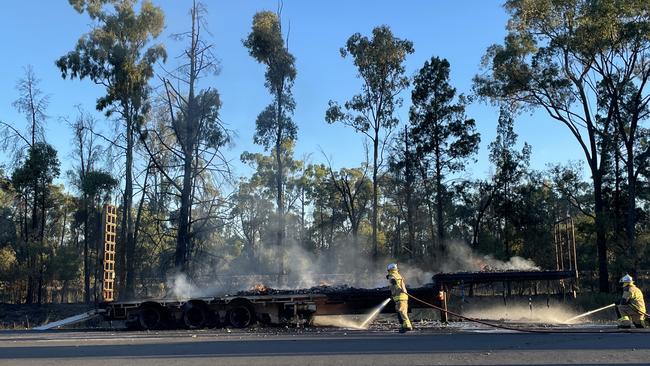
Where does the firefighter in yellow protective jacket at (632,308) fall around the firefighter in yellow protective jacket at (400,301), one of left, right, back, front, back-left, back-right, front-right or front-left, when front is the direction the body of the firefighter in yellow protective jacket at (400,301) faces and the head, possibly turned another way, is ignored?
back

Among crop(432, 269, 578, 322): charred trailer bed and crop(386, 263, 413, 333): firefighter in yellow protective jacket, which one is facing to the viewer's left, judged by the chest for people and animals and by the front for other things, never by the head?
the firefighter in yellow protective jacket

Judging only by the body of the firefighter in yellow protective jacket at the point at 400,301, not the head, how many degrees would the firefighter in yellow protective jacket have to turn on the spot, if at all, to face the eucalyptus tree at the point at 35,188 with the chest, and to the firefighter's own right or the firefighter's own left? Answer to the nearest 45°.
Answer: approximately 45° to the firefighter's own right

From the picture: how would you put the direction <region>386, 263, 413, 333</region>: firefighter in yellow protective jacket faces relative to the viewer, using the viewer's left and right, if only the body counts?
facing to the left of the viewer

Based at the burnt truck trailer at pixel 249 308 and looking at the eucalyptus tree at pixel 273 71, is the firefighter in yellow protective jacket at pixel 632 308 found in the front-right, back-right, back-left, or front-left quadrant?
back-right

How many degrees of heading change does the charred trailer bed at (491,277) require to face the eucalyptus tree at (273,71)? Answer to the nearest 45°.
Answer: approximately 135° to its left

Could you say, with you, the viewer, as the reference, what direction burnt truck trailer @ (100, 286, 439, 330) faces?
facing to the right of the viewer

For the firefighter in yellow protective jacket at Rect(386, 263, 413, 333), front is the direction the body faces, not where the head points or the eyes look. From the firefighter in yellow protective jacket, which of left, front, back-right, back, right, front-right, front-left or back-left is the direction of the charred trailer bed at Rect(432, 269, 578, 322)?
back-right

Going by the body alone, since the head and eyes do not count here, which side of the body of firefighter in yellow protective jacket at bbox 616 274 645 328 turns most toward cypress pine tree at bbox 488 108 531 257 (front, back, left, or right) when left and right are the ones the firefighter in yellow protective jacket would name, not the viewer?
right

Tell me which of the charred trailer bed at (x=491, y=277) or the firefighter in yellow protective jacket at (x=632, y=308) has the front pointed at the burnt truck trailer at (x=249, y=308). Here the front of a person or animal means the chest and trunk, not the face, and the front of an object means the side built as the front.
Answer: the firefighter in yellow protective jacket

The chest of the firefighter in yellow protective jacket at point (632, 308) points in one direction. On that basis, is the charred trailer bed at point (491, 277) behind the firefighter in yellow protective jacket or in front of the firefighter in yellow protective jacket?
in front

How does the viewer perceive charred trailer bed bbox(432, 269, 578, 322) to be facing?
facing to the right of the viewer

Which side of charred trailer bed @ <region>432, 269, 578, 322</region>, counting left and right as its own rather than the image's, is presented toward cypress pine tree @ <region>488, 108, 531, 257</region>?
left

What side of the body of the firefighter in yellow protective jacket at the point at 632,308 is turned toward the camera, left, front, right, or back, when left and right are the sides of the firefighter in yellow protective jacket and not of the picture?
left
